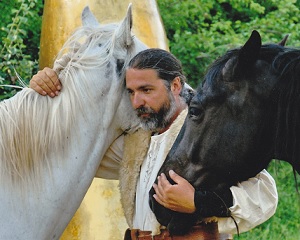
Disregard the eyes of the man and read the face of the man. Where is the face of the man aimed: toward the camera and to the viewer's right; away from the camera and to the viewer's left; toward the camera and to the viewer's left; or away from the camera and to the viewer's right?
toward the camera and to the viewer's left

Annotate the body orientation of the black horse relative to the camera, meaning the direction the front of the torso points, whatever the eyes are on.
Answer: to the viewer's left

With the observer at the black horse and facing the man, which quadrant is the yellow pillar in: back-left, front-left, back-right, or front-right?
front-right

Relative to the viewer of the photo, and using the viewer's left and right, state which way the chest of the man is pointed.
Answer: facing the viewer and to the left of the viewer

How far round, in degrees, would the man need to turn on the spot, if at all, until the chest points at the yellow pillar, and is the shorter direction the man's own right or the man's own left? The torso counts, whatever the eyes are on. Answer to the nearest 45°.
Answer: approximately 135° to the man's own right

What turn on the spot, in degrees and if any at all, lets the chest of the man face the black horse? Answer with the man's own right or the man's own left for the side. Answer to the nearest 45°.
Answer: approximately 90° to the man's own left

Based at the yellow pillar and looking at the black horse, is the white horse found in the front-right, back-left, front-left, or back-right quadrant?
front-right
